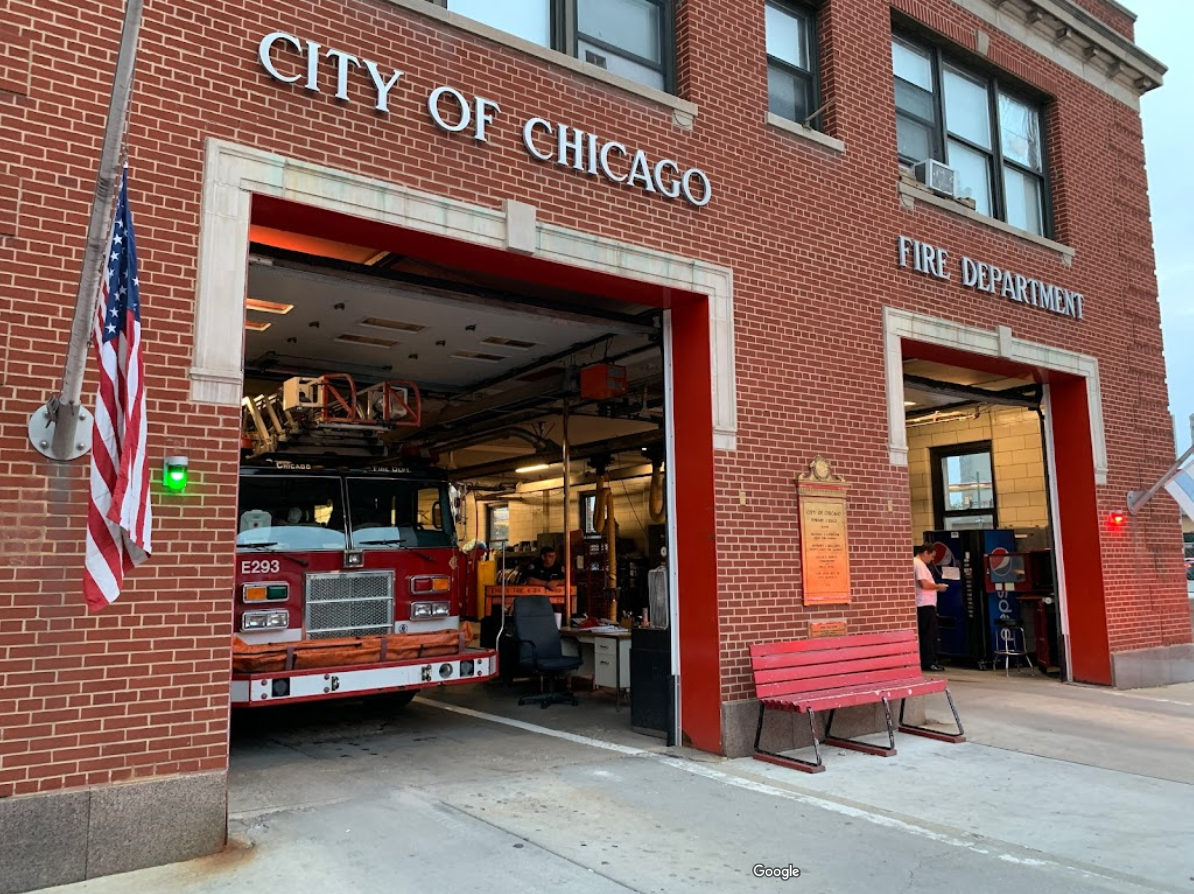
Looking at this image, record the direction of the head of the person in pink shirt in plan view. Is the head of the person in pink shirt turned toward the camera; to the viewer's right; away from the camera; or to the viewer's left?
to the viewer's right

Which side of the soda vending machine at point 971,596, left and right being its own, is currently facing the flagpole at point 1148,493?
left

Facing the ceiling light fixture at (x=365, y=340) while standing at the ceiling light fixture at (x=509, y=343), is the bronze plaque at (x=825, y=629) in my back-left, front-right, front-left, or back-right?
back-left

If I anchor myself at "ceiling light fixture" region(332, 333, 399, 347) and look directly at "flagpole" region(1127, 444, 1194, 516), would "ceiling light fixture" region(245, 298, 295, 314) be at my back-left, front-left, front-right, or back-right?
back-right

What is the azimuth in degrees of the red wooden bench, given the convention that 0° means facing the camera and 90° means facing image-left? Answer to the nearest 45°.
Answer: approximately 315°

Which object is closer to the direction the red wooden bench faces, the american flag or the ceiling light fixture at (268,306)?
the american flag

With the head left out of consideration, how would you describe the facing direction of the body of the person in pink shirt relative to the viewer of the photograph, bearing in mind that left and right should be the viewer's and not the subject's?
facing to the right of the viewer

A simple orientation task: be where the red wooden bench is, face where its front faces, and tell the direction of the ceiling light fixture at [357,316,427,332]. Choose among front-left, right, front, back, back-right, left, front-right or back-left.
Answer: back-right

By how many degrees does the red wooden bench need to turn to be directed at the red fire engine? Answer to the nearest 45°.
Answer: approximately 135° to its right
